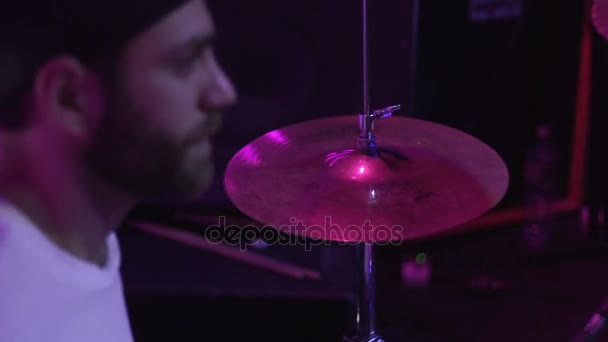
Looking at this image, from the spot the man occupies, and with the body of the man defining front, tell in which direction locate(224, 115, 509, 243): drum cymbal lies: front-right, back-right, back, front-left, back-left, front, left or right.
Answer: front-left

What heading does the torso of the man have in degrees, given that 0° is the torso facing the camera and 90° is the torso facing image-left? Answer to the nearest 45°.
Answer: approximately 270°

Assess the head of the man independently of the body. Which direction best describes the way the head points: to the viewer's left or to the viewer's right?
to the viewer's right
